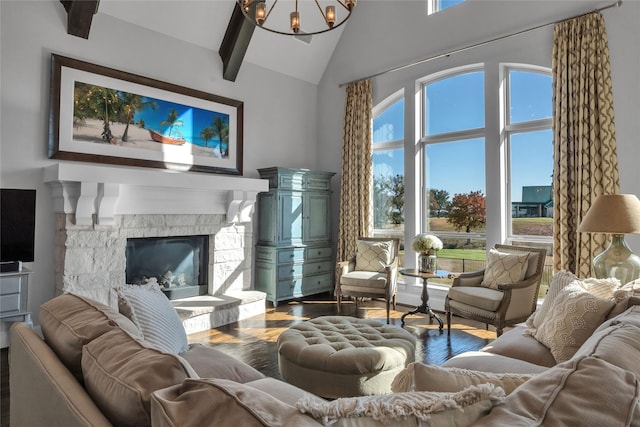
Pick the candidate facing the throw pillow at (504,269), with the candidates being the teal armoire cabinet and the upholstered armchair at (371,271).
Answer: the teal armoire cabinet

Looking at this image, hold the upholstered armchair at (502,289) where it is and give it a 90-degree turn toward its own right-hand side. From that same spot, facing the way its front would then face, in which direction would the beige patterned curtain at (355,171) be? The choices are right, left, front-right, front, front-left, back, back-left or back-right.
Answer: front

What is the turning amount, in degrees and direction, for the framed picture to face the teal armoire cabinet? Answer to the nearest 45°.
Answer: approximately 45° to its left

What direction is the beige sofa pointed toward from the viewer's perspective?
away from the camera

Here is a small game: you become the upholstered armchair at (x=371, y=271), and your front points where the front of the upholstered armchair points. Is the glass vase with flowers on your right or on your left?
on your left

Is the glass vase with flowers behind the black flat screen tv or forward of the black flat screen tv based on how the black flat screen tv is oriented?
forward

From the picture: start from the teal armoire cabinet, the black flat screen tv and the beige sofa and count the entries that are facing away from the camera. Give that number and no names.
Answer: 1

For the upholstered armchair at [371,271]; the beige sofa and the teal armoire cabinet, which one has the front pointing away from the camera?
the beige sofa

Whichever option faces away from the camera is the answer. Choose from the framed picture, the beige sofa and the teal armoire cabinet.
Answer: the beige sofa

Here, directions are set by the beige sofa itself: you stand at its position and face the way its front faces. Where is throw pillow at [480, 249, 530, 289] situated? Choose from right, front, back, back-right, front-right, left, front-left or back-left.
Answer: front-right

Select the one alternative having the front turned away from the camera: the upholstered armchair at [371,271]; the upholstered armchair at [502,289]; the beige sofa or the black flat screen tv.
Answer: the beige sofa

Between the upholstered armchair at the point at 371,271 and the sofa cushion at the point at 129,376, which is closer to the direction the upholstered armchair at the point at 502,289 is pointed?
the sofa cushion
